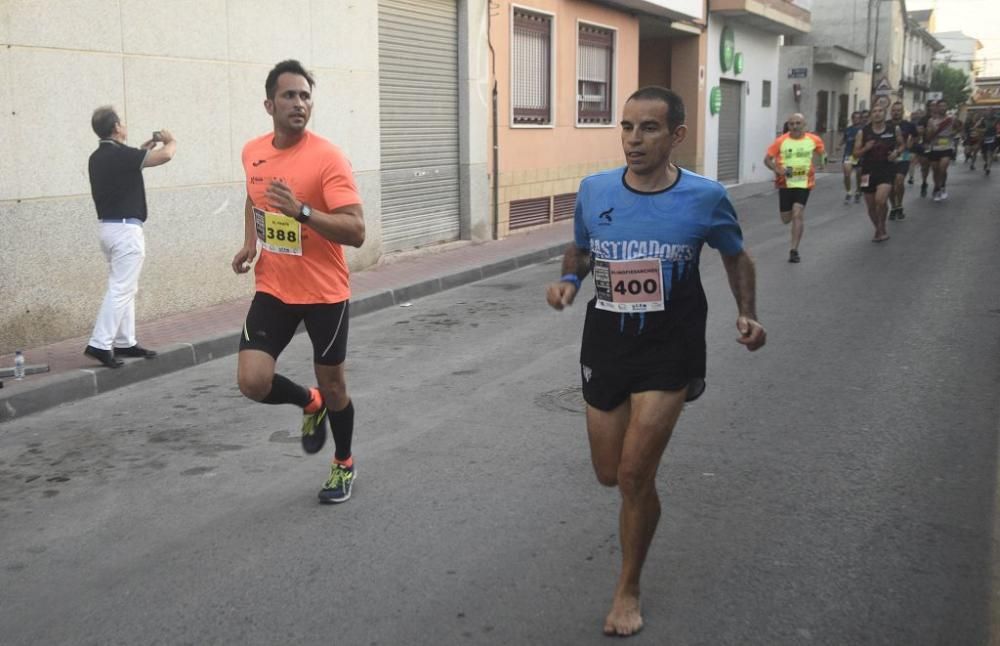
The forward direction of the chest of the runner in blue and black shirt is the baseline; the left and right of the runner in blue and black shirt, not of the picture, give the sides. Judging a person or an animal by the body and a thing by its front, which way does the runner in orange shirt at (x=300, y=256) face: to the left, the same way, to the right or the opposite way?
the same way

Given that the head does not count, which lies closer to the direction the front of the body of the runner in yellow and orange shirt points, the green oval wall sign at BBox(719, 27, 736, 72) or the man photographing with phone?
the man photographing with phone

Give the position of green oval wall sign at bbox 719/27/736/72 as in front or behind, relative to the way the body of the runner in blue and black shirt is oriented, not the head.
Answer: behind

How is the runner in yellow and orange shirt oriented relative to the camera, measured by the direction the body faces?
toward the camera

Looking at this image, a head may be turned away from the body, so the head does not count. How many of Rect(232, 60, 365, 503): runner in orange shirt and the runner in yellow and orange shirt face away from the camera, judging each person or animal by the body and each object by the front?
0

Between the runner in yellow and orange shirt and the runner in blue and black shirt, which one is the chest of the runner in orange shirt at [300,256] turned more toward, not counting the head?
the runner in blue and black shirt

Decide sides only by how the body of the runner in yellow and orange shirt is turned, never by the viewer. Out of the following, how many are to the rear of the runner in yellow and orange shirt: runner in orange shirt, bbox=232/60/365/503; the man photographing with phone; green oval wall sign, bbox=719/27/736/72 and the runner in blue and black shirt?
1

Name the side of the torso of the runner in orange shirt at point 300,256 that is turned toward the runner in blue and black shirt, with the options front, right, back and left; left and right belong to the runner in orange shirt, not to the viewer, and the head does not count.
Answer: left

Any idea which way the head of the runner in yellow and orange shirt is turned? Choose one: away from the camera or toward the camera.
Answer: toward the camera

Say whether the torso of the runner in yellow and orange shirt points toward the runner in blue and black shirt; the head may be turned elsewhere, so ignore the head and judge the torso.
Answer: yes

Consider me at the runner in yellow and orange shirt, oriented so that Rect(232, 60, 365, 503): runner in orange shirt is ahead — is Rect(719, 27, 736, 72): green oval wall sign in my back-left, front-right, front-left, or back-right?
back-right

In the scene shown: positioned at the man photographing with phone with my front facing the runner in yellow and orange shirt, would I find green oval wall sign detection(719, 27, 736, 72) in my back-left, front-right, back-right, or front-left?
front-left

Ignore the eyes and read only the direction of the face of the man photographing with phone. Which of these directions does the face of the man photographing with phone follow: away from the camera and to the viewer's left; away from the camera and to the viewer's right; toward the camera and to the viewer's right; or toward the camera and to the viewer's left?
away from the camera and to the viewer's right

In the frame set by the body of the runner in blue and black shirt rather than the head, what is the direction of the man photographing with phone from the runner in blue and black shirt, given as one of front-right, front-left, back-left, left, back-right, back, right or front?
right

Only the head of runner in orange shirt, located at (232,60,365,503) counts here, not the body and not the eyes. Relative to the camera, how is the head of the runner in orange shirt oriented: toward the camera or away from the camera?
toward the camera

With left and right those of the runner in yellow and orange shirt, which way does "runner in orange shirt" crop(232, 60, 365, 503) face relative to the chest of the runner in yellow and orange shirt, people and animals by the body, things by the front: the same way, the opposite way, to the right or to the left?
the same way

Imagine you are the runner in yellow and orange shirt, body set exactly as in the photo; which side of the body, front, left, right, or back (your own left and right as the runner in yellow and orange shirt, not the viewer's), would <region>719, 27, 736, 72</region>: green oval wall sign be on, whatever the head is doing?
back

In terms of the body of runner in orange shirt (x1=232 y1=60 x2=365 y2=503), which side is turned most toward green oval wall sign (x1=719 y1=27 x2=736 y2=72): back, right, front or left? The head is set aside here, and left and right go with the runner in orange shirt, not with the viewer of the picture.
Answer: back
